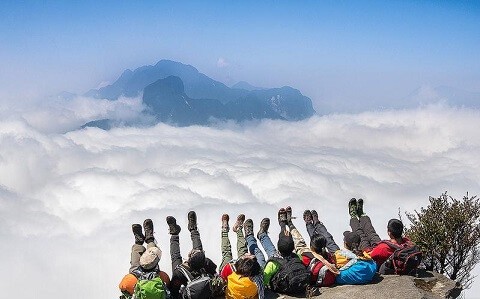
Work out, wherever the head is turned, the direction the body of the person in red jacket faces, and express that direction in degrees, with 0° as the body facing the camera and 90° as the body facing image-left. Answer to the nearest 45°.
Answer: approximately 135°

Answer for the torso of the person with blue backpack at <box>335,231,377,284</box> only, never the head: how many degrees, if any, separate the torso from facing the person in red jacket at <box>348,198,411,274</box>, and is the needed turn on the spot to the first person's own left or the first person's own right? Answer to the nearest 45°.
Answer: approximately 90° to the first person's own right

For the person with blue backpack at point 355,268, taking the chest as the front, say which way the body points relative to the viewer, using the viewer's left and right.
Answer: facing away from the viewer and to the left of the viewer

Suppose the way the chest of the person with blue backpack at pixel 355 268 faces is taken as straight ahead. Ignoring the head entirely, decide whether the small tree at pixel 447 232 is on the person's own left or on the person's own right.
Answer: on the person's own right

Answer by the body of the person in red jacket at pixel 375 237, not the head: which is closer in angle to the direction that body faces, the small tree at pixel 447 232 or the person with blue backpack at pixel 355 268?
the small tree

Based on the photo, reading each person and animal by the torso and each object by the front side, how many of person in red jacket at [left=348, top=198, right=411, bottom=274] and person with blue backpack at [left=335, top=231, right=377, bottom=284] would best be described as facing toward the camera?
0

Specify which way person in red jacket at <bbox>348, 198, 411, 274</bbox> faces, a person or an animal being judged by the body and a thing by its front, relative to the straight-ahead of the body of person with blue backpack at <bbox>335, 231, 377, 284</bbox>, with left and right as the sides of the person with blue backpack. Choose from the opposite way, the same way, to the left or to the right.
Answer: the same way

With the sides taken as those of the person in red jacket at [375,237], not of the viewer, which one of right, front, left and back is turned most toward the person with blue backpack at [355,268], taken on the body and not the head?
left
